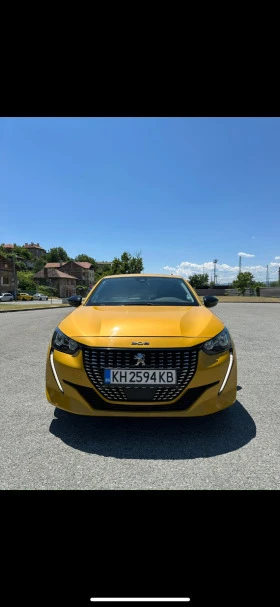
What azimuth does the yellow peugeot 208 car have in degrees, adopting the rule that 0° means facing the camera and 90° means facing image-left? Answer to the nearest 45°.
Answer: approximately 0°
